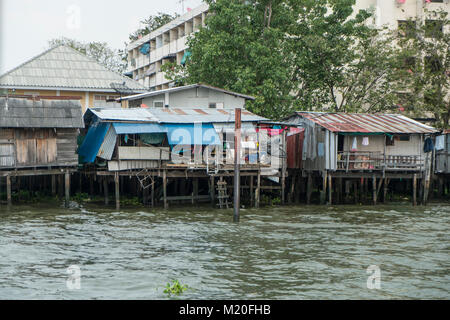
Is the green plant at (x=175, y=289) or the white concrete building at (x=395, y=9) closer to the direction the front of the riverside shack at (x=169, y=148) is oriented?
the green plant

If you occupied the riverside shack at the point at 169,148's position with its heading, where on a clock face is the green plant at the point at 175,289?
The green plant is roughly at 12 o'clock from the riverside shack.

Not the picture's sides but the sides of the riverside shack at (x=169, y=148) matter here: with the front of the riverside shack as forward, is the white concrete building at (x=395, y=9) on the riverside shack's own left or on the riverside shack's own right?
on the riverside shack's own left

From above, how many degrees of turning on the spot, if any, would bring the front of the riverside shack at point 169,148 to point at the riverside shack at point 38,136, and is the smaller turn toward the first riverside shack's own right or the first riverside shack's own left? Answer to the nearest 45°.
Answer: approximately 90° to the first riverside shack's own right

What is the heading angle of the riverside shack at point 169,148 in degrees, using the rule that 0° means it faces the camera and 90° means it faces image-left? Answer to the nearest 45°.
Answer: approximately 0°

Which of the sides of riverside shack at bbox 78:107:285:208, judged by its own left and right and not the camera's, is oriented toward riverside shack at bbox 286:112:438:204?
left
